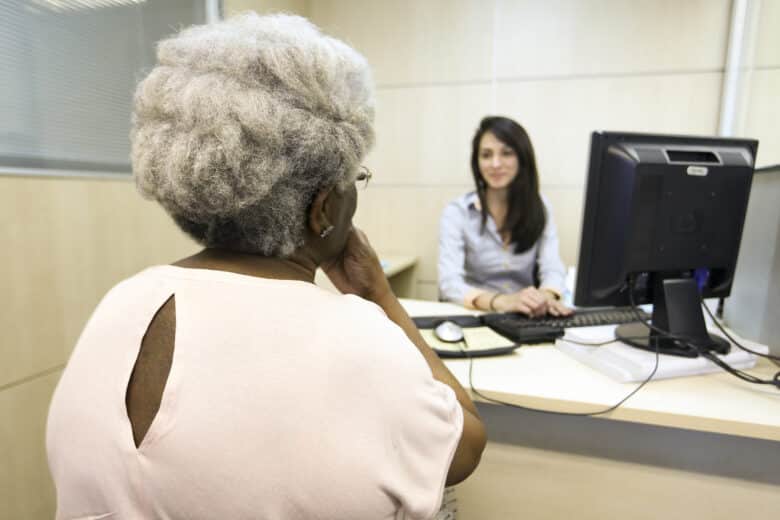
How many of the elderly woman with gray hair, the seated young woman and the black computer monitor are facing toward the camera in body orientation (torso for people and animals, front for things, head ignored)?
1

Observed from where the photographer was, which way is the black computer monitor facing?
facing away from the viewer and to the left of the viewer

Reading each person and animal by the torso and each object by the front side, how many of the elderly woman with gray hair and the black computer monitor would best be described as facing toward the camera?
0

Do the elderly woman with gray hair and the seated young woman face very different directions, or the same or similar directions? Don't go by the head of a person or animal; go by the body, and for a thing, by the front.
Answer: very different directions

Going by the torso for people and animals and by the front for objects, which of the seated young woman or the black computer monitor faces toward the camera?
the seated young woman

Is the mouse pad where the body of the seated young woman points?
yes

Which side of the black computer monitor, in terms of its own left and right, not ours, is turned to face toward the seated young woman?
front

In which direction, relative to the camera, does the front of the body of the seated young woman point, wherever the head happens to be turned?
toward the camera

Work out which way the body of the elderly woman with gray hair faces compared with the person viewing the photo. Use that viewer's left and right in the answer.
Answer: facing away from the viewer and to the right of the viewer

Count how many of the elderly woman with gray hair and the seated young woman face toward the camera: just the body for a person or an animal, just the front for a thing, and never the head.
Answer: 1

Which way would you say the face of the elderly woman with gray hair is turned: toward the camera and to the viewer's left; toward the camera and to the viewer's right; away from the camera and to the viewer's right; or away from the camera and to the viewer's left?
away from the camera and to the viewer's right
